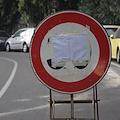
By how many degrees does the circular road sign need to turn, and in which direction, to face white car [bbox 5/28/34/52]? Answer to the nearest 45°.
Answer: approximately 180°

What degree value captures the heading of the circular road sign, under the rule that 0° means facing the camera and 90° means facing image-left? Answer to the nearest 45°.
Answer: approximately 0°

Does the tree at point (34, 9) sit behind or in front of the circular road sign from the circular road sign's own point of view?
behind
